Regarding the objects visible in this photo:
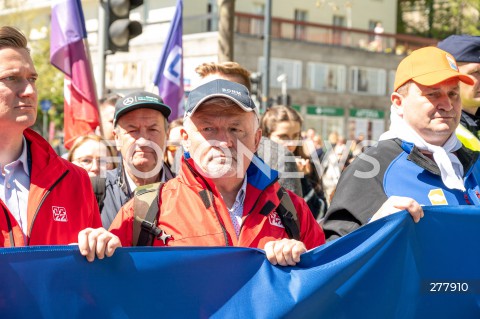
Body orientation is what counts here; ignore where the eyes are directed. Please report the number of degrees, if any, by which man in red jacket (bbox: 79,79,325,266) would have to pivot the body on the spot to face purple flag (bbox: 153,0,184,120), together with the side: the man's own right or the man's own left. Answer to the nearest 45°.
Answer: approximately 180°

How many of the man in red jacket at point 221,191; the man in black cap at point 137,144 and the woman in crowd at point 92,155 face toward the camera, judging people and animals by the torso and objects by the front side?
3

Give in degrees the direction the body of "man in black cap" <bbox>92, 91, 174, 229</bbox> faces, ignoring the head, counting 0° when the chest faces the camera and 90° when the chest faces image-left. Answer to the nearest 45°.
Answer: approximately 0°

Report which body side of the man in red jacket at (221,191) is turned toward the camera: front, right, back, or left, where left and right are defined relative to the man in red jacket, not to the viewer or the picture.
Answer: front

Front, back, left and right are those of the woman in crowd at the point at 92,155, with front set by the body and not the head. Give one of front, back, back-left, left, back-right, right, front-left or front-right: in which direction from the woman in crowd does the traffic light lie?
back

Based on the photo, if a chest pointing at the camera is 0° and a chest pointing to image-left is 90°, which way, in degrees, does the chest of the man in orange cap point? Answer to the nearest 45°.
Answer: approximately 315°

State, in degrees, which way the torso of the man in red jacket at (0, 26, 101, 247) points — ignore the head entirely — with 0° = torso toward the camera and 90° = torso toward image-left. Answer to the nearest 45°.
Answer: approximately 315°
